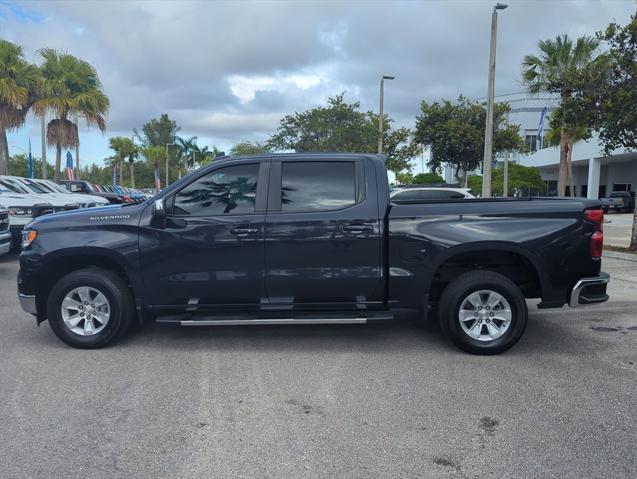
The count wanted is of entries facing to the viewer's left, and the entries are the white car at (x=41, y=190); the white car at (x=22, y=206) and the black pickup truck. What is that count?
1

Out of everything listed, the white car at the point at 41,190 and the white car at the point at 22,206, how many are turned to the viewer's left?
0

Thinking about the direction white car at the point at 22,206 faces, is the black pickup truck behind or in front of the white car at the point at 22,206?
in front

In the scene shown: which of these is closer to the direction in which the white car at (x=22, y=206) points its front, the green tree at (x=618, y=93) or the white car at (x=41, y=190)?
the green tree

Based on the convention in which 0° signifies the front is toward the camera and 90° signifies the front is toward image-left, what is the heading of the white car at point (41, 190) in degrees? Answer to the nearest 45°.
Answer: approximately 315°

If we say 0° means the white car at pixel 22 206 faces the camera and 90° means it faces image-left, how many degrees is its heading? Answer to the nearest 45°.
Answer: approximately 315°

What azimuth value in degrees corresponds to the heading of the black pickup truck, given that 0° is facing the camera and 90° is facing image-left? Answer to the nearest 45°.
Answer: approximately 90°

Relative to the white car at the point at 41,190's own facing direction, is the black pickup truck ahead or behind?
ahead
